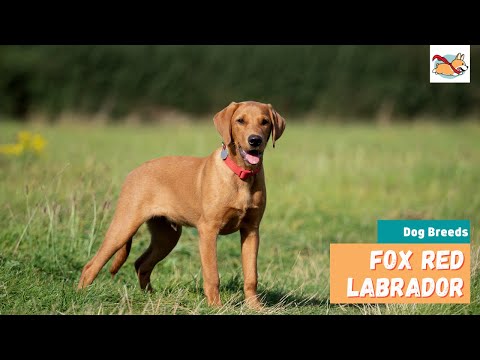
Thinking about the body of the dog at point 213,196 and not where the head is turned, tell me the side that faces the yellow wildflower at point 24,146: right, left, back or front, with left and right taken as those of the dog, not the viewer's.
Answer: back

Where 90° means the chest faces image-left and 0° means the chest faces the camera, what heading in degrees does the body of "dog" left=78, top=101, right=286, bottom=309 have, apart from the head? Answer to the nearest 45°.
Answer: approximately 315°
